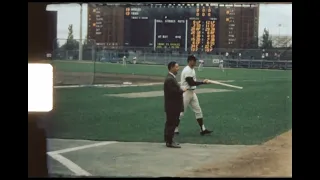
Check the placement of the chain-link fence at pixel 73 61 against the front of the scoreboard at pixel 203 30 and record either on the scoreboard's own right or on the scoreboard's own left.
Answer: on the scoreboard's own right

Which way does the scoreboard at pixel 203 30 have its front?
toward the camera

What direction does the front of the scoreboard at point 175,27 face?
toward the camera

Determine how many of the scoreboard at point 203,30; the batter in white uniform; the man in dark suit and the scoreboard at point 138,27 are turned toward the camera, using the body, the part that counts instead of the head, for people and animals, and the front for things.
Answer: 2

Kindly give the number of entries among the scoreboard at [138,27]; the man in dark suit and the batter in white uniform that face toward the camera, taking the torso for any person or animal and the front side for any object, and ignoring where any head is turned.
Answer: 1

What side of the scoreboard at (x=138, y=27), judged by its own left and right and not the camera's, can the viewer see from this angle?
front

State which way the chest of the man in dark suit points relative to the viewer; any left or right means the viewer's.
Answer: facing to the right of the viewer

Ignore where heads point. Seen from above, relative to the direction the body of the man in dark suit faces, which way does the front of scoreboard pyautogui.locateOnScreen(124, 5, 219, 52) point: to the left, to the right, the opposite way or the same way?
to the right
